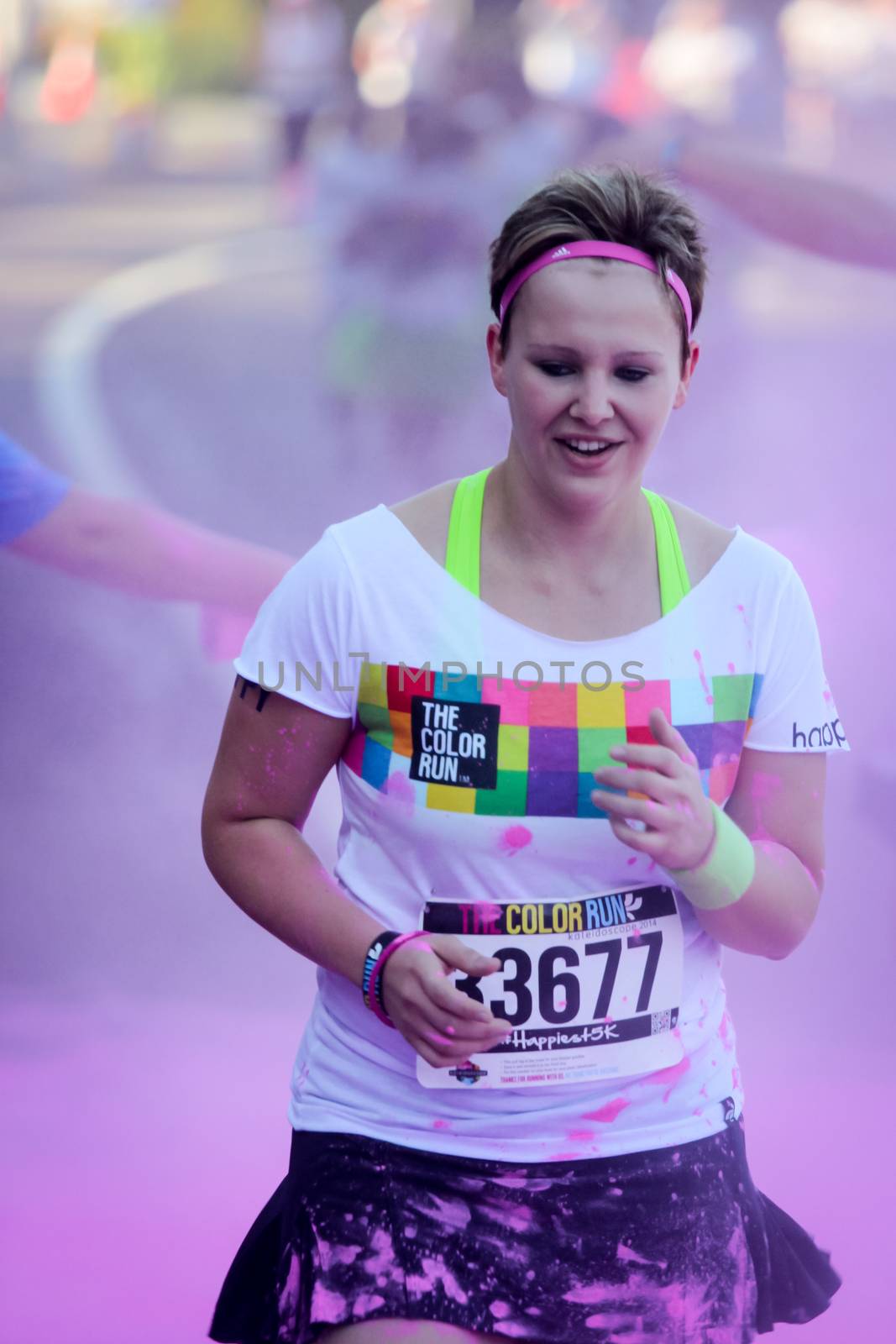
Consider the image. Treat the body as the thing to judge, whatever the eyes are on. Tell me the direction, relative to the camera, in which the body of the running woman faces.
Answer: toward the camera
